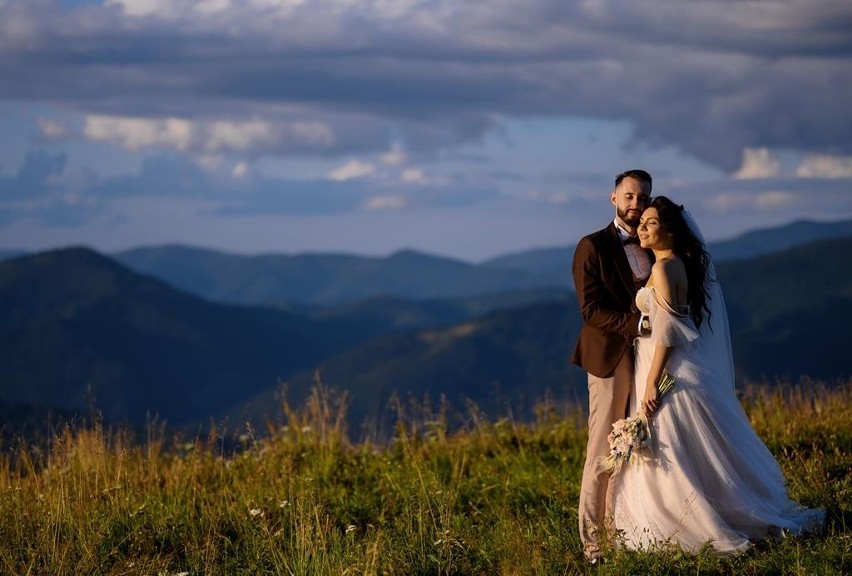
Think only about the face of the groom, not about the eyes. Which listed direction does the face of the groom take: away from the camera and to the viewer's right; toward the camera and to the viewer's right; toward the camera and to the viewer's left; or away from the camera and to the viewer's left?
toward the camera and to the viewer's right
